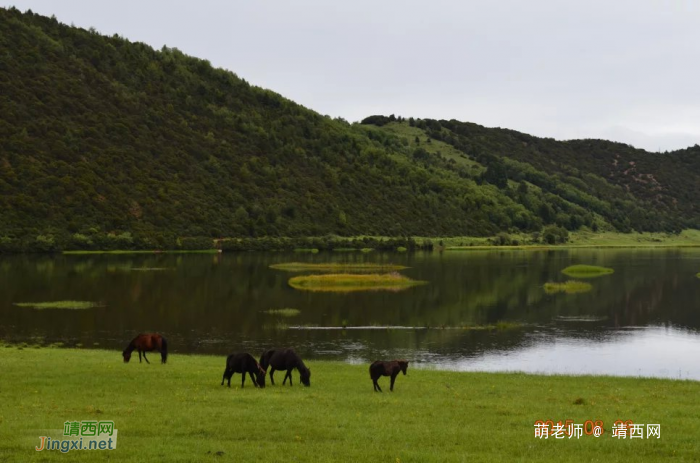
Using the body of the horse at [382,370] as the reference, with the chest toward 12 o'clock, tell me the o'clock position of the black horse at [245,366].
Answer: The black horse is roughly at 6 o'clock from the horse.

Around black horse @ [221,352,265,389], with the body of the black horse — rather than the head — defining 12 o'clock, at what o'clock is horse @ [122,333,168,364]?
The horse is roughly at 8 o'clock from the black horse.

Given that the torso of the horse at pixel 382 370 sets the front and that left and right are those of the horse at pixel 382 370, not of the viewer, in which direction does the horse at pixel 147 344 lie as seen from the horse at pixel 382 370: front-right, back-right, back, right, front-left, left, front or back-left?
back-left

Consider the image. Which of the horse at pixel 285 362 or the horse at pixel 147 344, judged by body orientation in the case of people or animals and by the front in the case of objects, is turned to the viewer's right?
the horse at pixel 285 362

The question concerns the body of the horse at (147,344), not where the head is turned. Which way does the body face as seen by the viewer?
to the viewer's left

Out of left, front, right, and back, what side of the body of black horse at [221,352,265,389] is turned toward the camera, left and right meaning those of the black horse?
right

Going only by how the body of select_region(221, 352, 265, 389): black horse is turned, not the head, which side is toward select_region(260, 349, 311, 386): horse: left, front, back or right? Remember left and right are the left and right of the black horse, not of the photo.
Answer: front

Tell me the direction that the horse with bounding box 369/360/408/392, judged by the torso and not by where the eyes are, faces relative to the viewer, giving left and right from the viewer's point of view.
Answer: facing to the right of the viewer

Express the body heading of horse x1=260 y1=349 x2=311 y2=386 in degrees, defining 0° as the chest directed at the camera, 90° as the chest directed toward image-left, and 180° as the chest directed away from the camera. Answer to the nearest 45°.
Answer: approximately 270°

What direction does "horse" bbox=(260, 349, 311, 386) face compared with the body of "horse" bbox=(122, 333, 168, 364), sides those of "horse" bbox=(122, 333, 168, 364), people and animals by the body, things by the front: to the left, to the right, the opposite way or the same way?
the opposite way

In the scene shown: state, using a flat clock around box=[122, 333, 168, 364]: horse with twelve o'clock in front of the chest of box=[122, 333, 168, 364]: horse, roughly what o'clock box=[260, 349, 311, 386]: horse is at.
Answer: box=[260, 349, 311, 386]: horse is roughly at 8 o'clock from box=[122, 333, 168, 364]: horse.

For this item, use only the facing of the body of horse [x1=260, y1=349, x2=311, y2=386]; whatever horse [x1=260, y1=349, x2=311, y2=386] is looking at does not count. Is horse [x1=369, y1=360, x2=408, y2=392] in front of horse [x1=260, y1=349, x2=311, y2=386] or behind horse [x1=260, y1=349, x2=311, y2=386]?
in front

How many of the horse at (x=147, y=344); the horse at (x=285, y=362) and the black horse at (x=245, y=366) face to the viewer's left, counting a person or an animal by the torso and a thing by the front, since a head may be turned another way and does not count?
1

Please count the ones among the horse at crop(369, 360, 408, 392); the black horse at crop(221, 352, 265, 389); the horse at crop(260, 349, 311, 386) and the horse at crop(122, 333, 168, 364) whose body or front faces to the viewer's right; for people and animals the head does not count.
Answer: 3
